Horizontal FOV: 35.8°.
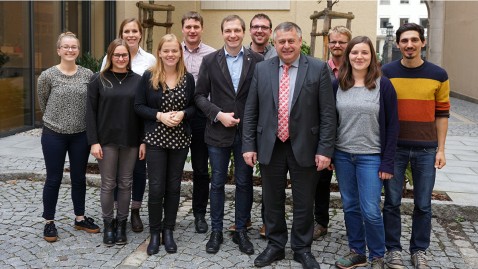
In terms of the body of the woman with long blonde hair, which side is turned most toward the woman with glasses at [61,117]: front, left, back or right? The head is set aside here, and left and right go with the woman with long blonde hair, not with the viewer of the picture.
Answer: right

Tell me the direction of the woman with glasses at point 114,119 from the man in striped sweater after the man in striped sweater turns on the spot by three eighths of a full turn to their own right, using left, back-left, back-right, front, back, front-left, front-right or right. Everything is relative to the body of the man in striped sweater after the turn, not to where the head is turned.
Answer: front-left

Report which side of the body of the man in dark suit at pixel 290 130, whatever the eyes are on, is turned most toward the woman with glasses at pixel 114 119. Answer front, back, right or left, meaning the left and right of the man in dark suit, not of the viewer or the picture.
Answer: right

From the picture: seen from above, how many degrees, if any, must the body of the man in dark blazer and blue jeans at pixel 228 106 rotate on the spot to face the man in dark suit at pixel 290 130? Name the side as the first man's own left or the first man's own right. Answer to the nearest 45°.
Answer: approximately 45° to the first man's own left

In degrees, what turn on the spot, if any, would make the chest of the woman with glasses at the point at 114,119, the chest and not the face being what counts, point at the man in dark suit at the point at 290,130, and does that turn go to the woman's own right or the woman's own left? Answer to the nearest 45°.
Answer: approximately 45° to the woman's own left

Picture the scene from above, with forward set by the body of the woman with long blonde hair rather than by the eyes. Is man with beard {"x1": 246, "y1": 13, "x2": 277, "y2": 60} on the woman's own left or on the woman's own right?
on the woman's own left
